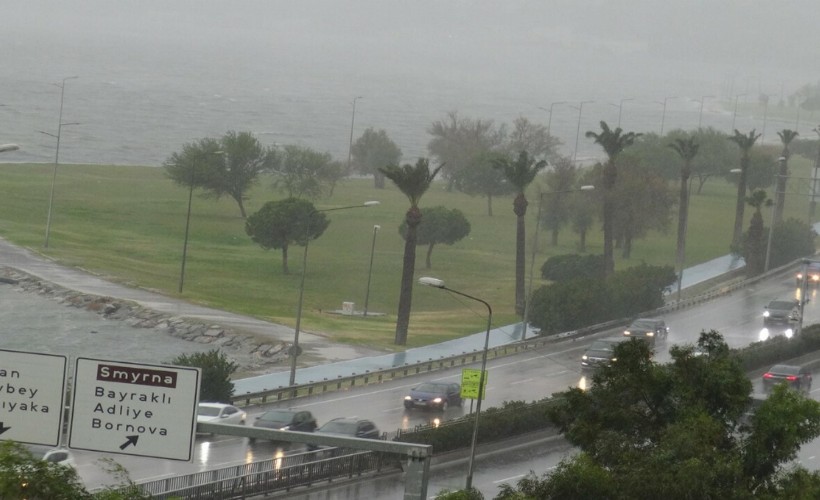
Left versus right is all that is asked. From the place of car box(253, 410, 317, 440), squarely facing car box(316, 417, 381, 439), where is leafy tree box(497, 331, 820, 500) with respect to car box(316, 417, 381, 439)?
right

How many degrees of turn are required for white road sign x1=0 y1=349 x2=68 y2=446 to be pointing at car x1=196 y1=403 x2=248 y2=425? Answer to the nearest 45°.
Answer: approximately 180°

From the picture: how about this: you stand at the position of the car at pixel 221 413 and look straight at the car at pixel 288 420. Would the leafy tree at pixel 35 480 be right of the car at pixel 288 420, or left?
right

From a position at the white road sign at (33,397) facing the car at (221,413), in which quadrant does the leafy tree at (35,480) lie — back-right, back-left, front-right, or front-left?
back-right

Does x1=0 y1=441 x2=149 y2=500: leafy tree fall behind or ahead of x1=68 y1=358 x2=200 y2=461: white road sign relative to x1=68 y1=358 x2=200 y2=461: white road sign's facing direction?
ahead

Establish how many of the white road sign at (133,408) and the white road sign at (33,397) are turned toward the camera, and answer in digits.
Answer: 2

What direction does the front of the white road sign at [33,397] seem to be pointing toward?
toward the camera

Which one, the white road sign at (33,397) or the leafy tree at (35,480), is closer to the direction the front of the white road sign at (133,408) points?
the leafy tree

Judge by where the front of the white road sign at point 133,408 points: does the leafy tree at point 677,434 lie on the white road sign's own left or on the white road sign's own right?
on the white road sign's own left

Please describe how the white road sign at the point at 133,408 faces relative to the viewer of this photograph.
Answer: facing the viewer

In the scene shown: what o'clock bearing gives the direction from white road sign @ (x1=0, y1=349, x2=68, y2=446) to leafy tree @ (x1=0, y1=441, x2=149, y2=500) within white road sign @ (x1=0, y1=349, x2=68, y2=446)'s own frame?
The leafy tree is roughly at 12 o'clock from the white road sign.
